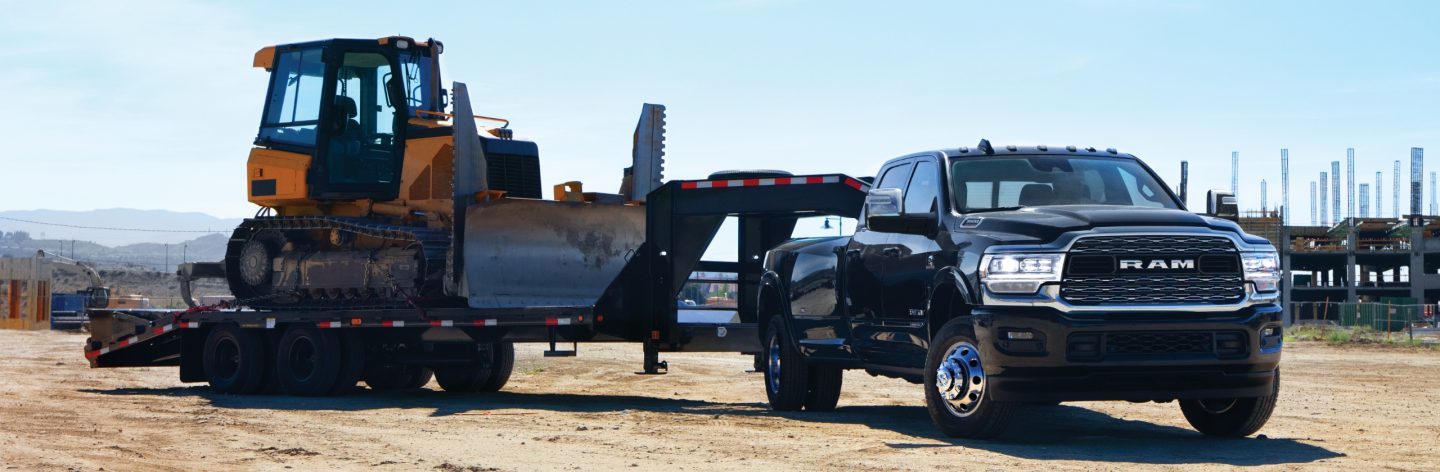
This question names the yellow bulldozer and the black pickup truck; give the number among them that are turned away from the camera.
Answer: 0

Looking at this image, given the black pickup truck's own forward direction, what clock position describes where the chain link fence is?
The chain link fence is roughly at 8 o'clock from the black pickup truck.

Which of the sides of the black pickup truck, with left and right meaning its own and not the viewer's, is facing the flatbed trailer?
back

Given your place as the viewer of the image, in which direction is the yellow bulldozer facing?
facing the viewer and to the right of the viewer

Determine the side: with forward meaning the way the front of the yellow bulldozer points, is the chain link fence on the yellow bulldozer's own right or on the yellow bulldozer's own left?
on the yellow bulldozer's own left

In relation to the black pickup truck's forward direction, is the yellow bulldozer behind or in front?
behind

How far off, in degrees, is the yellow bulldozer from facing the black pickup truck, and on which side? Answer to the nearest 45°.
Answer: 0° — it already faces it
